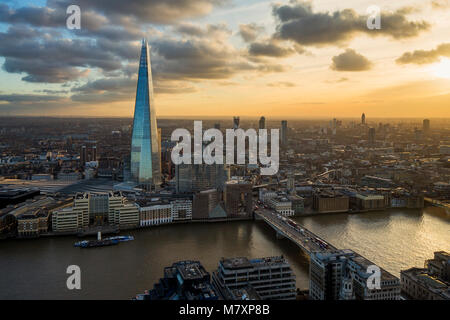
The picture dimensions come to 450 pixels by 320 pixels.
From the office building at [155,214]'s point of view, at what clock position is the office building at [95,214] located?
the office building at [95,214] is roughly at 3 o'clock from the office building at [155,214].

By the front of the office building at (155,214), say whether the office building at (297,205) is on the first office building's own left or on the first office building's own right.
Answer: on the first office building's own left

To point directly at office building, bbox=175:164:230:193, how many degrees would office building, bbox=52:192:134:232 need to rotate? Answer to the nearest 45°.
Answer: approximately 135° to its left

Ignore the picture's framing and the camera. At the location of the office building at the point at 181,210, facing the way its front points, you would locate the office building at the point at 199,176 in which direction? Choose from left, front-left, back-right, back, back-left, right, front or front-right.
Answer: back

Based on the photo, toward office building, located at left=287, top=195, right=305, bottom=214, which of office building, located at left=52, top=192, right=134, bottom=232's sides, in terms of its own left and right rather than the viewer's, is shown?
left
